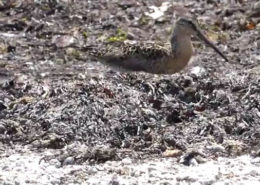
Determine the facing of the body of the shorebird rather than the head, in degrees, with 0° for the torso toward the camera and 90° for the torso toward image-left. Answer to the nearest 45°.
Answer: approximately 270°
